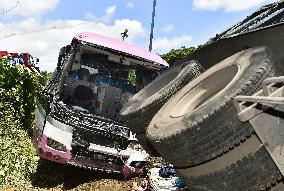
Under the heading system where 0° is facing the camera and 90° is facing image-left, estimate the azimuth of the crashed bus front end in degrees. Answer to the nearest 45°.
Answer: approximately 0°

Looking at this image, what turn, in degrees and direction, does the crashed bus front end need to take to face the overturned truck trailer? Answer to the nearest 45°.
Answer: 0° — it already faces it
